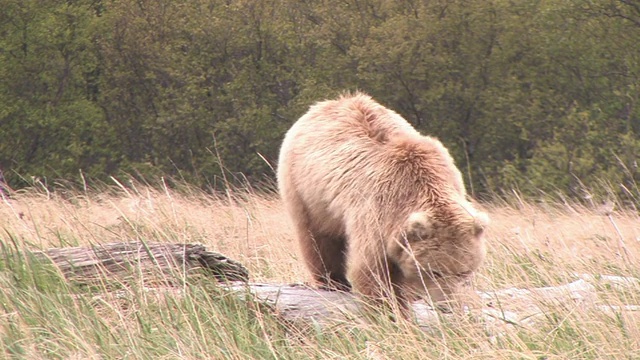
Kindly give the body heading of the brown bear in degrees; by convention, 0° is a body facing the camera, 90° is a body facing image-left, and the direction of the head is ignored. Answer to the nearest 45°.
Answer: approximately 315°
